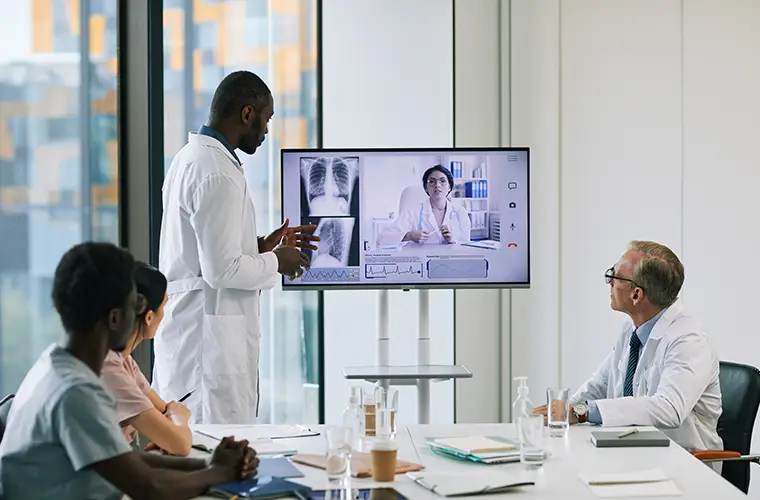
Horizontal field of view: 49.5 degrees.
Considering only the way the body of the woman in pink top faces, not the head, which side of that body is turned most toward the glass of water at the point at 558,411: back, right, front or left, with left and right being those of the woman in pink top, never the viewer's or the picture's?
front

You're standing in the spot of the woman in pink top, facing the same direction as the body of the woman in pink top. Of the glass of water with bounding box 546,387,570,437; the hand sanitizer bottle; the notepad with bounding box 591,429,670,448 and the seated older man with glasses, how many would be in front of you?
4

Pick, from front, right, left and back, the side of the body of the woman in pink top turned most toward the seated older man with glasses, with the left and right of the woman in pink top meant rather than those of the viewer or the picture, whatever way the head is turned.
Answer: front

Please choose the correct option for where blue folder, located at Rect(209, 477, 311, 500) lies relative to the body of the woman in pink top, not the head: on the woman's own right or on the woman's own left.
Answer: on the woman's own right

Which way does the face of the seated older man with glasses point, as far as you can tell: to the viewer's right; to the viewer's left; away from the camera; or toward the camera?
to the viewer's left

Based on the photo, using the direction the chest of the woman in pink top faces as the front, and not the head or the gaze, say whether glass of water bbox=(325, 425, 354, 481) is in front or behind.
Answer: in front

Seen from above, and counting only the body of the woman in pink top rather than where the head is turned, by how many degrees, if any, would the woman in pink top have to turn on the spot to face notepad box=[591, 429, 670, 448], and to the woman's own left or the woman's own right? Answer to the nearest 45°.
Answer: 0° — they already face it

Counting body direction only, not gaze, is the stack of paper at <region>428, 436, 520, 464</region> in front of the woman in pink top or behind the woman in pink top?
in front

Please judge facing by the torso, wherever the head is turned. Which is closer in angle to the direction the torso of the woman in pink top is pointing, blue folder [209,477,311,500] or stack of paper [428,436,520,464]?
the stack of paper

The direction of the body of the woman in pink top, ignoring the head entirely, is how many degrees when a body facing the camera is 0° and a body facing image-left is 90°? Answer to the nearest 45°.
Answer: approximately 270°

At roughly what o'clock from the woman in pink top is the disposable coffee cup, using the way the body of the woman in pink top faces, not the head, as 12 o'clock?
The disposable coffee cup is roughly at 1 o'clock from the woman in pink top.

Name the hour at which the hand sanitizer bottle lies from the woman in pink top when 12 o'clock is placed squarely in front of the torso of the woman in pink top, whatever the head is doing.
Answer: The hand sanitizer bottle is roughly at 12 o'clock from the woman in pink top.

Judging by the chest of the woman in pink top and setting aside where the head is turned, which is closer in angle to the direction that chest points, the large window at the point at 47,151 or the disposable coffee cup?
the disposable coffee cup
